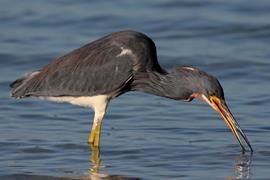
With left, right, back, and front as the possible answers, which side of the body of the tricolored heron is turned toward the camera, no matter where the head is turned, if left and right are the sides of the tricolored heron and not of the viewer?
right
